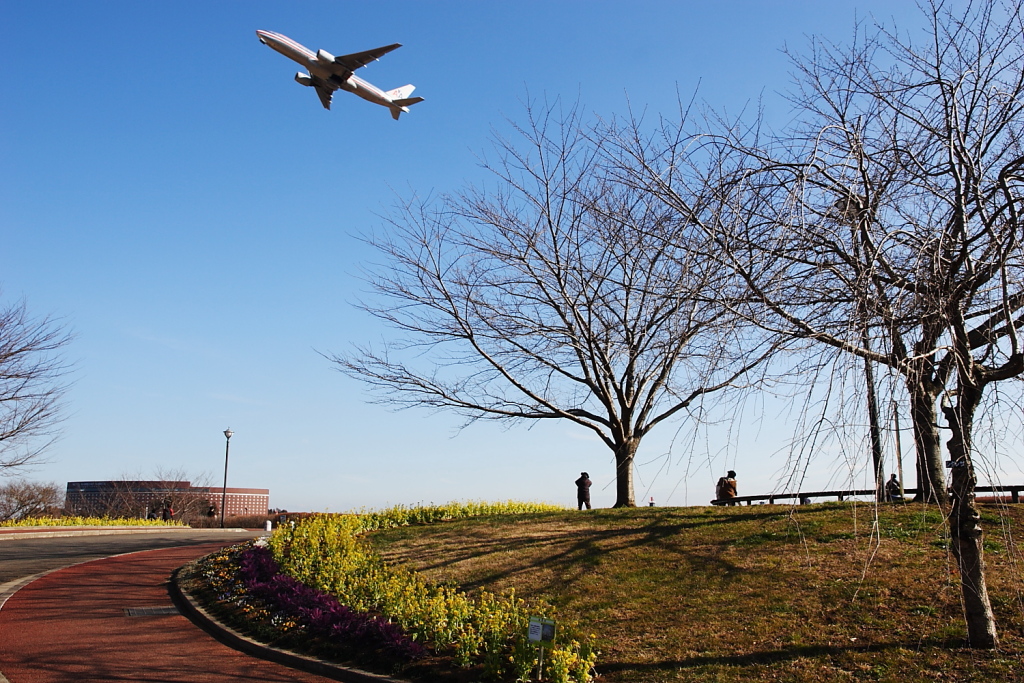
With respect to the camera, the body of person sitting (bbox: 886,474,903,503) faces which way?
away from the camera

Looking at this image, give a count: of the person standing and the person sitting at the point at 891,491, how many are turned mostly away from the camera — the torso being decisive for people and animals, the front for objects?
2

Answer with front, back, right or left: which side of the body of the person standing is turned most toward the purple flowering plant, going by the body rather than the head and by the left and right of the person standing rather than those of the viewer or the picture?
back

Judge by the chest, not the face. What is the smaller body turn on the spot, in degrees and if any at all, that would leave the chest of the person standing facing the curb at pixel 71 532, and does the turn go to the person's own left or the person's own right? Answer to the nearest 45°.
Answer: approximately 90° to the person's own left

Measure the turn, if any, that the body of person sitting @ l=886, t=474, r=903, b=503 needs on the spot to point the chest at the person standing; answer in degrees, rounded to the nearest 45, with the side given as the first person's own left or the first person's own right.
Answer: approximately 45° to the first person's own left

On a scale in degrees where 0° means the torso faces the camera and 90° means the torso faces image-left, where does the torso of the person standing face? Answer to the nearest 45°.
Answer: approximately 180°
